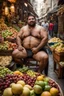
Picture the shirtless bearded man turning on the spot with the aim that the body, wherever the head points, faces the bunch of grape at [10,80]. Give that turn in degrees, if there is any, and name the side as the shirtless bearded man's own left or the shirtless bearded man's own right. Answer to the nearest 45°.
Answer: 0° — they already face it

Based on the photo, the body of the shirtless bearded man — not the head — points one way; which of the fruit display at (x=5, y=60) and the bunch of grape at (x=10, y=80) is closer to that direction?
the bunch of grape

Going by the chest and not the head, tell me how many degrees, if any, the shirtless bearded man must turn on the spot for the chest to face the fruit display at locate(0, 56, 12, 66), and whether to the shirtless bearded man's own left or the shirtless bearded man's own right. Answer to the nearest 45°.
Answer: approximately 90° to the shirtless bearded man's own right

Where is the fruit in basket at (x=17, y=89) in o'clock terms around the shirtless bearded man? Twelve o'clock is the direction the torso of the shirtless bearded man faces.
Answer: The fruit in basket is roughly at 12 o'clock from the shirtless bearded man.

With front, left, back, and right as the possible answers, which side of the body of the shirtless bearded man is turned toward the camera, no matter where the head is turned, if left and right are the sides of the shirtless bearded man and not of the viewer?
front

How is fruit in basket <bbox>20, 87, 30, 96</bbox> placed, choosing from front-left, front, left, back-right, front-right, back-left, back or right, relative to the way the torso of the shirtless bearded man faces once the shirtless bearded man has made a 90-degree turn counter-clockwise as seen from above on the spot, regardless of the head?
right
